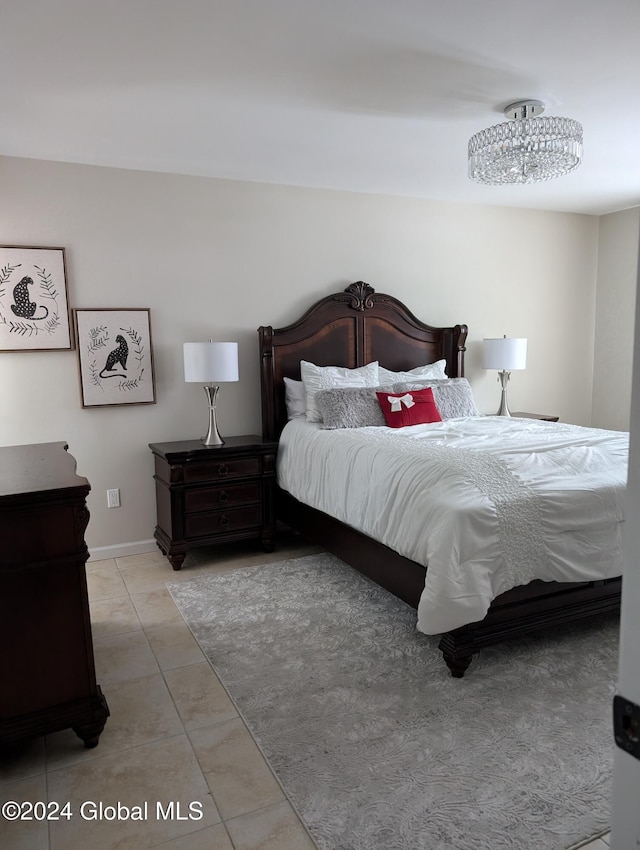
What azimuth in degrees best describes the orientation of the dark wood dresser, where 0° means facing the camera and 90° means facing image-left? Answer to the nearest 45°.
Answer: approximately 270°

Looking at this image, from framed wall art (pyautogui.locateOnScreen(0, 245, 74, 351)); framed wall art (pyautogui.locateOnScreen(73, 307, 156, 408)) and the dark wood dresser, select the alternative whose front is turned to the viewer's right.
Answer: the dark wood dresser

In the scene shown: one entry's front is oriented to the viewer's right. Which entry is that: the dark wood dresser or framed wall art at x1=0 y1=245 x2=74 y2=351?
the dark wood dresser

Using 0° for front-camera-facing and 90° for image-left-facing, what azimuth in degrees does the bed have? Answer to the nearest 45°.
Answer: approximately 315°

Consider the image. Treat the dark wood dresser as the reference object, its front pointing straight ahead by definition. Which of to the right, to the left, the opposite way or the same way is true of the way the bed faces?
to the right

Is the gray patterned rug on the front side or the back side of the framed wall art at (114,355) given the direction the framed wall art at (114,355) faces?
on the front side

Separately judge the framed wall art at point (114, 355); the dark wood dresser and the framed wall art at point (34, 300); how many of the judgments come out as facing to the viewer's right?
1

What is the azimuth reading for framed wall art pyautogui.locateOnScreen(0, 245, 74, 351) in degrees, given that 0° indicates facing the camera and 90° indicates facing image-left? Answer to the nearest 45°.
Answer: approximately 0°

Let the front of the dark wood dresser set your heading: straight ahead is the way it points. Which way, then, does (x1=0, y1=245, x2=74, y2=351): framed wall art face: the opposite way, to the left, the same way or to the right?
to the right

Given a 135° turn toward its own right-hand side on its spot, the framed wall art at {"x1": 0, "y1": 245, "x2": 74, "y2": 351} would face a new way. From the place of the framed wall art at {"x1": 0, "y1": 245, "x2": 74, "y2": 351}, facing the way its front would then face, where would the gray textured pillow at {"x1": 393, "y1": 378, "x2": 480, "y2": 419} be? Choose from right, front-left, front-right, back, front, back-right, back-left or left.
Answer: back-right

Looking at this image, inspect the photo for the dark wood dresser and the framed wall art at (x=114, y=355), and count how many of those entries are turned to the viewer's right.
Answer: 1

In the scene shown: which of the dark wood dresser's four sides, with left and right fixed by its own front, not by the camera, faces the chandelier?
front

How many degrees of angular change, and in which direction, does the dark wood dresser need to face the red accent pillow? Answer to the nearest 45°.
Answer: approximately 45° to its left
